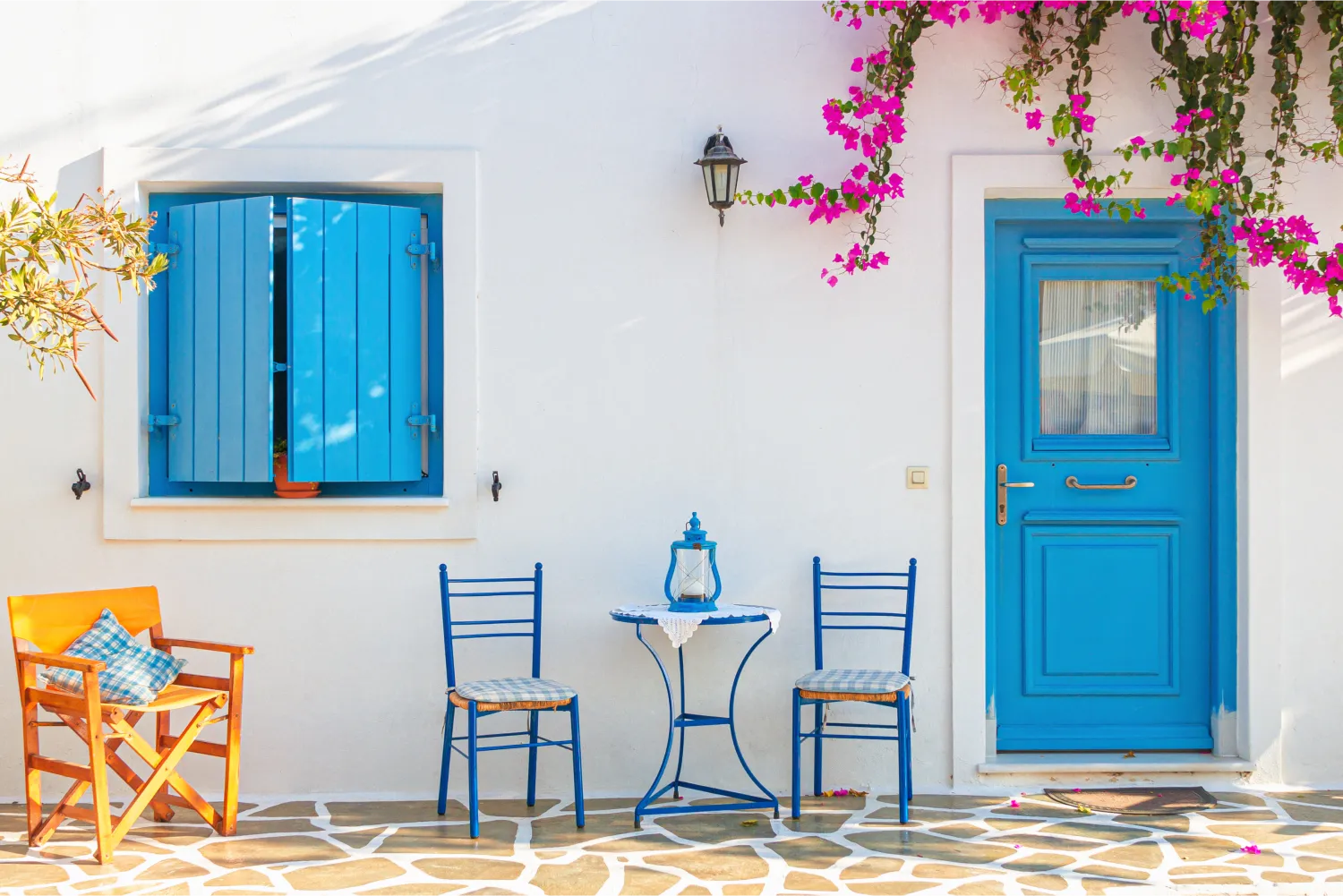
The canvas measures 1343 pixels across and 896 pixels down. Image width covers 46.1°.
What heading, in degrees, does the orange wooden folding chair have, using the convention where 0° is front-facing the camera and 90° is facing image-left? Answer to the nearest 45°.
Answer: approximately 315°

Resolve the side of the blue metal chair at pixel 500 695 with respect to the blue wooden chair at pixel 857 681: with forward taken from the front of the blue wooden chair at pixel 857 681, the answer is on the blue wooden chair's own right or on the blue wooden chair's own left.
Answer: on the blue wooden chair's own right

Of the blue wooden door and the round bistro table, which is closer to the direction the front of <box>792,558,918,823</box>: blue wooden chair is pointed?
the round bistro table

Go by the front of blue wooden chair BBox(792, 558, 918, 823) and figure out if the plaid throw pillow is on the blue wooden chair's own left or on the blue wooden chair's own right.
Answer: on the blue wooden chair's own right

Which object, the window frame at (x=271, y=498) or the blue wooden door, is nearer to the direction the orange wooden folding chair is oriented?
the blue wooden door

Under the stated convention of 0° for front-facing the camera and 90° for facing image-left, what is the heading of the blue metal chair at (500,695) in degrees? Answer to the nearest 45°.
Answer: approximately 315°

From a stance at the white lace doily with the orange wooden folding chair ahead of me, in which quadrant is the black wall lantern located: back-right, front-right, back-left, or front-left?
back-right

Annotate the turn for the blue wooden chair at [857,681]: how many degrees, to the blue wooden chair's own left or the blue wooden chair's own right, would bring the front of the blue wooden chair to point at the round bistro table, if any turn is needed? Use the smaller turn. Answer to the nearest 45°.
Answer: approximately 45° to the blue wooden chair's own right

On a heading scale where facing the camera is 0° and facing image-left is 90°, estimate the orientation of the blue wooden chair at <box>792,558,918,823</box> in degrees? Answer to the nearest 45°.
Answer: approximately 0°
